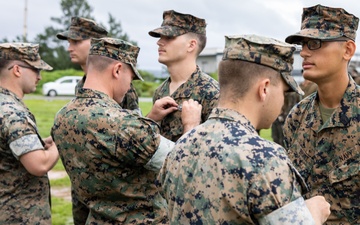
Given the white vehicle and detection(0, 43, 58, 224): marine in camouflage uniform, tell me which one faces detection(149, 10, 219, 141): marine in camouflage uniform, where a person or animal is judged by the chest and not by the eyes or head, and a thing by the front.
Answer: detection(0, 43, 58, 224): marine in camouflage uniform

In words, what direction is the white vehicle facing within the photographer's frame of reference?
facing to the left of the viewer

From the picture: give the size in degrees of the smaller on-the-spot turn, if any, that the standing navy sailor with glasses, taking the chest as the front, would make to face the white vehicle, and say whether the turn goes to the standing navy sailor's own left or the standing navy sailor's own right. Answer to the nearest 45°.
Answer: approximately 90° to the standing navy sailor's own right

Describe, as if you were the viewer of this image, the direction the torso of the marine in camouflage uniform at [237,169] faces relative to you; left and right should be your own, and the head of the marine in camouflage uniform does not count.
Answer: facing away from the viewer and to the right of the viewer

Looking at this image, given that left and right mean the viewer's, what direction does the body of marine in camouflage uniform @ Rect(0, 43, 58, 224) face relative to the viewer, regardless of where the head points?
facing to the right of the viewer

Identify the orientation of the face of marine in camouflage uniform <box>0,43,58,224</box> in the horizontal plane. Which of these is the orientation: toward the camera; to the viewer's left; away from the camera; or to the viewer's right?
to the viewer's right

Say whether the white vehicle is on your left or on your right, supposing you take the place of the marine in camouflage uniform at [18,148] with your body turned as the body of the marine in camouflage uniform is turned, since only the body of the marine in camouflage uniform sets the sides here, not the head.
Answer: on your left

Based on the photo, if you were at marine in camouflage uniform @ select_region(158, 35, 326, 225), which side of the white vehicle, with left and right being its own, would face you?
left

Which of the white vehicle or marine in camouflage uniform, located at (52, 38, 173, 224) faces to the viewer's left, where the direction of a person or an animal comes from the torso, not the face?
the white vehicle
